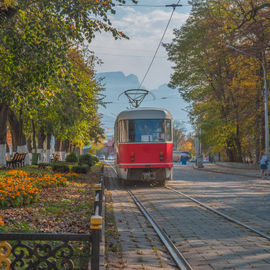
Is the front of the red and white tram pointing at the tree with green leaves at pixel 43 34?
no

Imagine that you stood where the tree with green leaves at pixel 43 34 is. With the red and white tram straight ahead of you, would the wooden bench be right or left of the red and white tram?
left

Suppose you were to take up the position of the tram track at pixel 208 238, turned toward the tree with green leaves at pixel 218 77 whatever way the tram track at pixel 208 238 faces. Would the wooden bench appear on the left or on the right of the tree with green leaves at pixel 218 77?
left

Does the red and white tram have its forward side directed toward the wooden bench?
no
